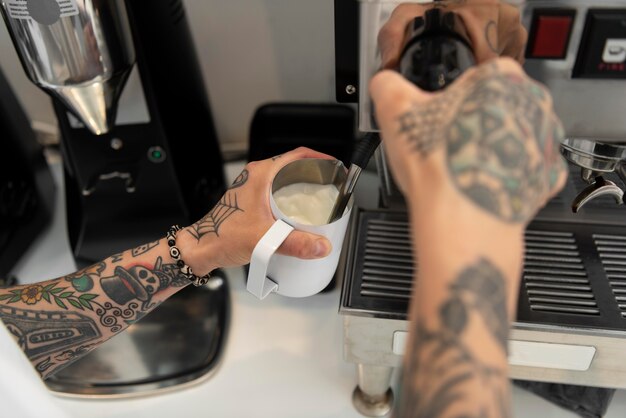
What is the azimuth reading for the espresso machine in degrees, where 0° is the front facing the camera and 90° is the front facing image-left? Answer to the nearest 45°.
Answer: approximately 0°

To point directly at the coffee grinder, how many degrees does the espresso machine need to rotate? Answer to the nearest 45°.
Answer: approximately 90° to its right
